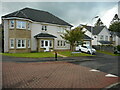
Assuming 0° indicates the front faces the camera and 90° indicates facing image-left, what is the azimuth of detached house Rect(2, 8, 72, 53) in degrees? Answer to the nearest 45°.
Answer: approximately 315°

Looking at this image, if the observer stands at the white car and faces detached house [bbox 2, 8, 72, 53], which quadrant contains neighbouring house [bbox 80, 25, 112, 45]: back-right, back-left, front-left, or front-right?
back-right

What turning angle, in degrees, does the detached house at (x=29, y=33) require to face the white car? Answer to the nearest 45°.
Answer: approximately 45° to its left
